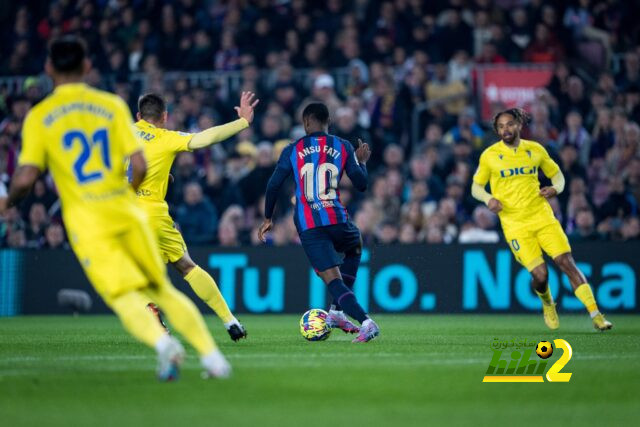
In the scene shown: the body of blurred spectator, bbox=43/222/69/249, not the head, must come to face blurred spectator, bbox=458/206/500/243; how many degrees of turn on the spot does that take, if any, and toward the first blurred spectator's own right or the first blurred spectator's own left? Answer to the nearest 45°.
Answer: approximately 90° to the first blurred spectator's own left

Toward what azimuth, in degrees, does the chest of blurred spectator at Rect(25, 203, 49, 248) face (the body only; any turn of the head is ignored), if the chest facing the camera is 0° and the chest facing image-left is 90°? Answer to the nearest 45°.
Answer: approximately 0°

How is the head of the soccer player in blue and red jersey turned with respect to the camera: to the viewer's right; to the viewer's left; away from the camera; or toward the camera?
away from the camera

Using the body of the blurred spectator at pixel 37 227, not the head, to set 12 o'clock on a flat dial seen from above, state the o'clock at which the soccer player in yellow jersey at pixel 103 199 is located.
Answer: The soccer player in yellow jersey is roughly at 12 o'clock from the blurred spectator.

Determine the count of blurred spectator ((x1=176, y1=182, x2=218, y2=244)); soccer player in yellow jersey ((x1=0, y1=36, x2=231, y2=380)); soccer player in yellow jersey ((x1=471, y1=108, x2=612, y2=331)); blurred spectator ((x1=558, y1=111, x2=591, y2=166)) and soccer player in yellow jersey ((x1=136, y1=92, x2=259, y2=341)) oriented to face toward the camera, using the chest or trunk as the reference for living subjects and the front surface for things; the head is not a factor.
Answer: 3

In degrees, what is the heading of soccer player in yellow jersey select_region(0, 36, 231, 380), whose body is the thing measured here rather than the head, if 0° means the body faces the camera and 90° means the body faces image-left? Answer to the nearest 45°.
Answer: approximately 180°

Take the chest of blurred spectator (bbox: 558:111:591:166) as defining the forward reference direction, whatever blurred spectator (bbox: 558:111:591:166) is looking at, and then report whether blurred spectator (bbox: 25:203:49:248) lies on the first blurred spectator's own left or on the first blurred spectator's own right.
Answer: on the first blurred spectator's own right

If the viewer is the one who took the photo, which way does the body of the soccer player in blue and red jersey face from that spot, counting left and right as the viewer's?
facing away from the viewer
